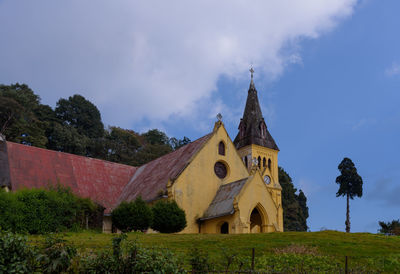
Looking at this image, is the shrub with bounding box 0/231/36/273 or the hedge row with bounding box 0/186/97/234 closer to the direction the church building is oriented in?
the shrub

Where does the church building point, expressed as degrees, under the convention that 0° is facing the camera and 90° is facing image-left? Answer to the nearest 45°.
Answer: approximately 315°

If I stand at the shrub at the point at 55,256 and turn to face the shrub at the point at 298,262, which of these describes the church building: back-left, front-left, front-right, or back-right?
front-left

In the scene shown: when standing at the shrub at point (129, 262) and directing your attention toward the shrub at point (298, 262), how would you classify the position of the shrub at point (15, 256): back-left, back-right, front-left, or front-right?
back-left

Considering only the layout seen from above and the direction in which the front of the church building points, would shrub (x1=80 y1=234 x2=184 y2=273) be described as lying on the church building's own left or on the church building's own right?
on the church building's own right

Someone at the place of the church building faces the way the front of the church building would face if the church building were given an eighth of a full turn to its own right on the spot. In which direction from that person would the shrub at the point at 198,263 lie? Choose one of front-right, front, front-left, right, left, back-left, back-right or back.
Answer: front

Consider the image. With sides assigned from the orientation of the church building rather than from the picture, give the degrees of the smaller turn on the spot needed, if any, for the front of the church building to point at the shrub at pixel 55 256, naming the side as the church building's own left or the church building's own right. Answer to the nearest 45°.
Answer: approximately 45° to the church building's own right

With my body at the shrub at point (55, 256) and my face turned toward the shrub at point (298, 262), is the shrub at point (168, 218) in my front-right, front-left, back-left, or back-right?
front-left

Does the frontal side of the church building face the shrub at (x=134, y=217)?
no

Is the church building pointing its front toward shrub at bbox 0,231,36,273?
no

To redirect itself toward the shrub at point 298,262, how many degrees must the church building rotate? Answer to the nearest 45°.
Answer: approximately 45° to its right

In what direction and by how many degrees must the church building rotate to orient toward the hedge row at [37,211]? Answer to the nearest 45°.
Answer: approximately 90° to its right

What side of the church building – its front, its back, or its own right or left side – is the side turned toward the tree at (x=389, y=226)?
left
